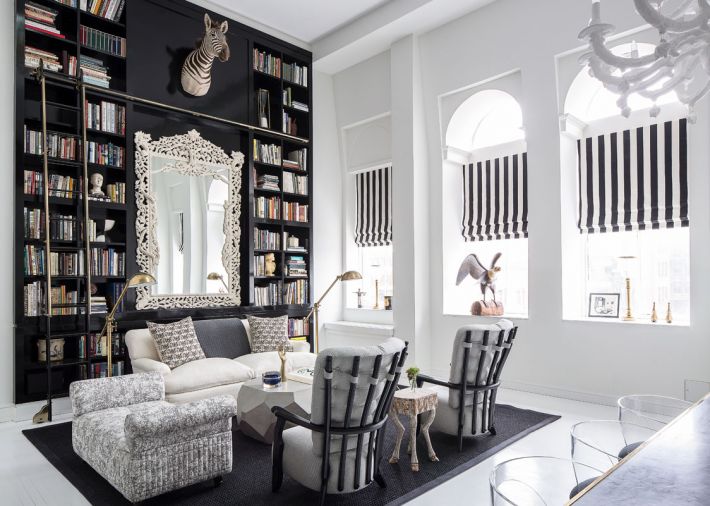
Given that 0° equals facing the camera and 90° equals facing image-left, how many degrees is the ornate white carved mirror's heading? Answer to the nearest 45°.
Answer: approximately 315°

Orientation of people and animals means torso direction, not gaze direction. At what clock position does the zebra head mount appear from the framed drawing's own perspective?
The zebra head mount is roughly at 1 o'clock from the framed drawing.

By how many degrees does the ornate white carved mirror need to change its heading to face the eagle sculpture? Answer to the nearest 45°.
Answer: approximately 45° to its left

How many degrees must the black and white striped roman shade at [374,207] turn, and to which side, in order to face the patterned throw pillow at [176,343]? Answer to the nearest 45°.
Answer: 0° — it already faces it

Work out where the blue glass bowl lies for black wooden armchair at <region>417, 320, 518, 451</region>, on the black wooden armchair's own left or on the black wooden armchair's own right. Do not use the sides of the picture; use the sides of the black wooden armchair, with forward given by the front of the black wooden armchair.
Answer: on the black wooden armchair's own left

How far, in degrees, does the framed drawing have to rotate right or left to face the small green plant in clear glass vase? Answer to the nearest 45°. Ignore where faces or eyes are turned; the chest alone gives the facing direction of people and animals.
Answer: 0° — it already faces it

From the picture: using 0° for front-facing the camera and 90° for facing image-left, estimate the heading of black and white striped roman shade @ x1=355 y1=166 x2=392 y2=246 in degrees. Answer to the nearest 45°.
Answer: approximately 45°

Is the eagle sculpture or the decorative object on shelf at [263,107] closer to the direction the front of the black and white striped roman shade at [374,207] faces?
the decorative object on shelf

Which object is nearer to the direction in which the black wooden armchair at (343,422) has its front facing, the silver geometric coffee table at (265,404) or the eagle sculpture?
the silver geometric coffee table

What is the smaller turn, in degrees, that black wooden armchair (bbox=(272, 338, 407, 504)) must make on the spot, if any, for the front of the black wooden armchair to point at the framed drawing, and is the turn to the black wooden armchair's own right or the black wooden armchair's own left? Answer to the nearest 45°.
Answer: approximately 90° to the black wooden armchair's own right
